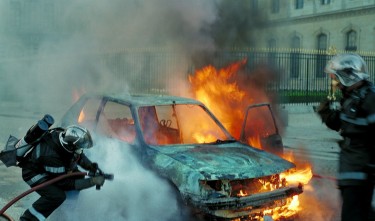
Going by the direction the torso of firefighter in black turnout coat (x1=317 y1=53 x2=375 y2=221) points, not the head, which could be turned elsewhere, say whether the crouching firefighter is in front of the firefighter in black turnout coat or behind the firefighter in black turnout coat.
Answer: in front

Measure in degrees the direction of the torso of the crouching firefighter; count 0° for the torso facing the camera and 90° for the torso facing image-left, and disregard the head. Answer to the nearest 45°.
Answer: approximately 270°

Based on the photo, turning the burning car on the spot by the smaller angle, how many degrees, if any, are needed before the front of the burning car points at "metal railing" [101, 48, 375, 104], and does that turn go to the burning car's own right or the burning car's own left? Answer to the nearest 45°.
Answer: approximately 135° to the burning car's own left

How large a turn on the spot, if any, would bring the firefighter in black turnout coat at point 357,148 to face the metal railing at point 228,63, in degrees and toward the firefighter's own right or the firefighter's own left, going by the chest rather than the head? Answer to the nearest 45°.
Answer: approximately 90° to the firefighter's own right

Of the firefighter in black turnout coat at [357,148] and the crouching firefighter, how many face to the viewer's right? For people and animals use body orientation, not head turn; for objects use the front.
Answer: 1

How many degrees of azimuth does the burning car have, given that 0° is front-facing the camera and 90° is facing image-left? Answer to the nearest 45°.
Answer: approximately 315°

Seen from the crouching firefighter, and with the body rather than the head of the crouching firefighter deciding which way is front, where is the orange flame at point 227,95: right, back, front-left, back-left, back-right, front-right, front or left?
front-left

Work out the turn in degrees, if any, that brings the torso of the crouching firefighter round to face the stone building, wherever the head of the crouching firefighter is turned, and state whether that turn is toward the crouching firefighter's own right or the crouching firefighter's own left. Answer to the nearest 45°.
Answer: approximately 45° to the crouching firefighter's own left

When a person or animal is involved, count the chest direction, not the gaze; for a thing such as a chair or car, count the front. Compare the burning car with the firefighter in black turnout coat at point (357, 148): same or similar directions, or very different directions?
very different directions

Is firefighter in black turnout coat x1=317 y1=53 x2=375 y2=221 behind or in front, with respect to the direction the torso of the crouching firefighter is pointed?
in front

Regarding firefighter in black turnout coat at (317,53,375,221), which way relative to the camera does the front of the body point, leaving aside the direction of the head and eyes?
to the viewer's left

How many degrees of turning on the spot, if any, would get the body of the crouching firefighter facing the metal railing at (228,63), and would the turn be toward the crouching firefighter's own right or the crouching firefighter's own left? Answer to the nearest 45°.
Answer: approximately 45° to the crouching firefighter's own left
